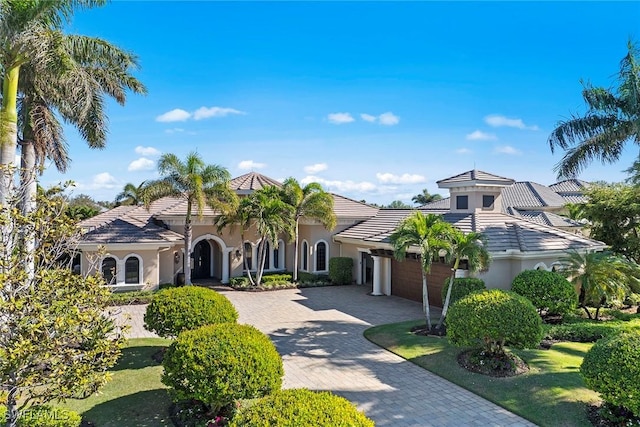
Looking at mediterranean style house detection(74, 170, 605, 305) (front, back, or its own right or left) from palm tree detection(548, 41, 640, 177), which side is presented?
left

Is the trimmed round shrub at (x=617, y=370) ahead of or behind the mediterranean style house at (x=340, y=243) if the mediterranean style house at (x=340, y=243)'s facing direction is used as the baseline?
ahead

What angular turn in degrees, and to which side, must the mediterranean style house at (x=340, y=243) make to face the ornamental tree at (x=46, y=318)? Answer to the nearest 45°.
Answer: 0° — it already faces it

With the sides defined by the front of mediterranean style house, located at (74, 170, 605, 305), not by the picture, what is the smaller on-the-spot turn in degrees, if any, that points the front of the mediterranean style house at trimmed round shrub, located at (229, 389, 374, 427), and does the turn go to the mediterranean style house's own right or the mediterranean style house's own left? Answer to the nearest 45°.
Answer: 0° — it already faces it

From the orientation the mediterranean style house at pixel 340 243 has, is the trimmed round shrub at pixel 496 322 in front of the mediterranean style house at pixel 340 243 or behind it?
in front

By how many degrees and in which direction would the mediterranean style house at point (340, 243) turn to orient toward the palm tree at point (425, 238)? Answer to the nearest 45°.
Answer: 0° — it already faces it

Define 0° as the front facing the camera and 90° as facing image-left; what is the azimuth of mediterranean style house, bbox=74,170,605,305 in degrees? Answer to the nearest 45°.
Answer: approximately 0°

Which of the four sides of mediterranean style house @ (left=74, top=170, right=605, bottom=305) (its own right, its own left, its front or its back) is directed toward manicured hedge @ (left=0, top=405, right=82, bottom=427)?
front

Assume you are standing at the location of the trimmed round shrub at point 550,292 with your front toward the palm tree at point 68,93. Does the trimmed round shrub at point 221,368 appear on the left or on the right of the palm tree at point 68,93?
left

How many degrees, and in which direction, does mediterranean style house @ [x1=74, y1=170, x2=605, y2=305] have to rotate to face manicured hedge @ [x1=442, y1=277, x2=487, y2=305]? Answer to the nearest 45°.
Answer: approximately 45° to its left
